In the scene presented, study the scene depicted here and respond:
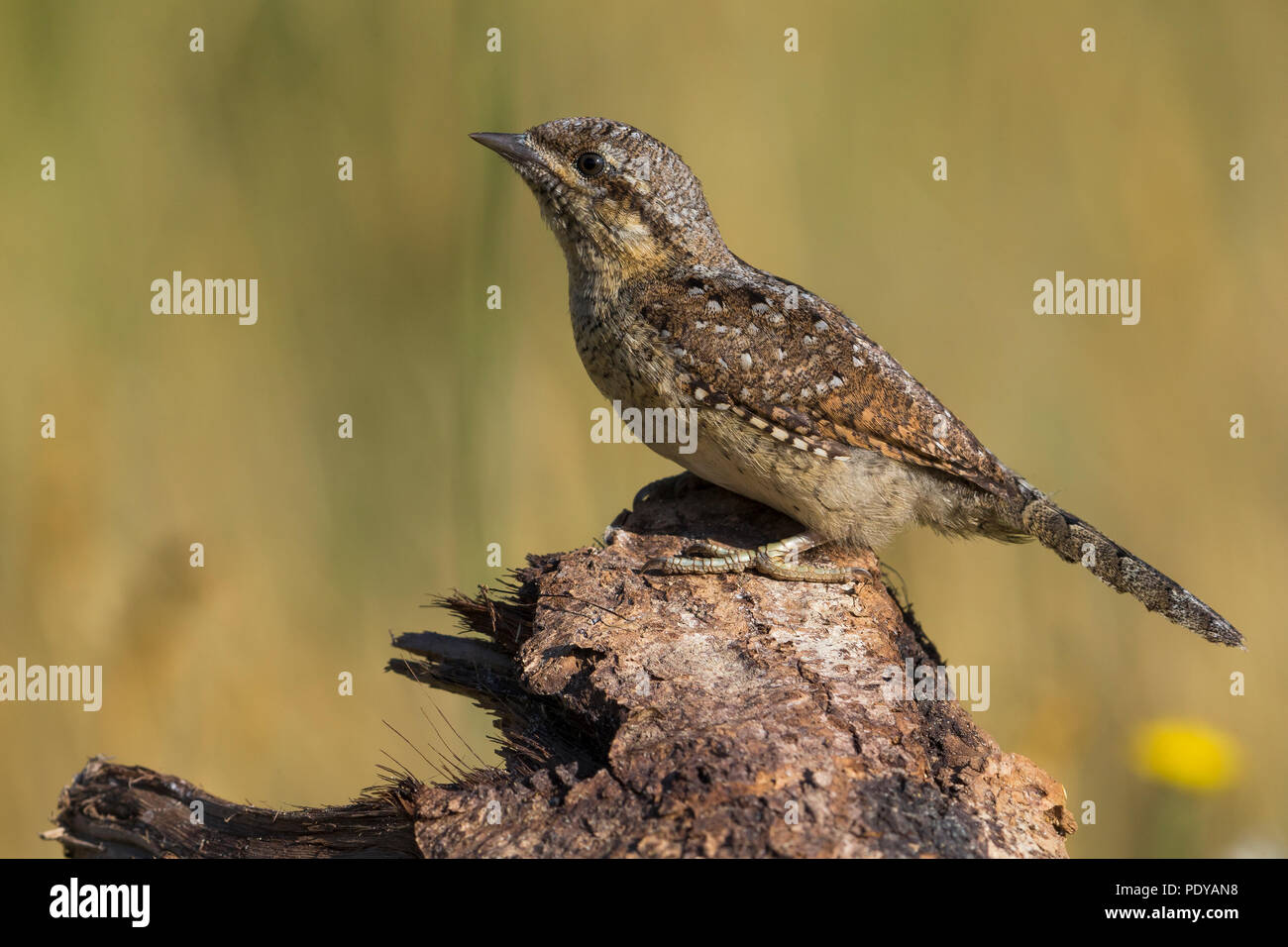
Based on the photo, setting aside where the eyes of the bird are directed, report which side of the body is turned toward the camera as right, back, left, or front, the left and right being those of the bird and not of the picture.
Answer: left

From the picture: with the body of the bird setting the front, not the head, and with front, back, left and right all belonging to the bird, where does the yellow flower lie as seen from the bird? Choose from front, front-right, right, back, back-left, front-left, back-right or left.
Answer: back-right
